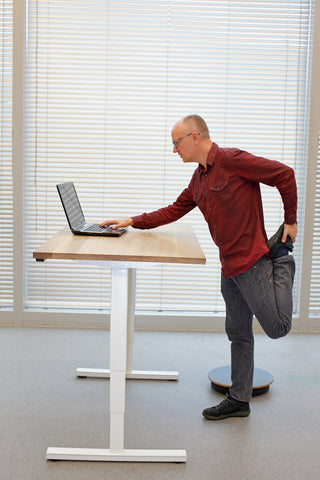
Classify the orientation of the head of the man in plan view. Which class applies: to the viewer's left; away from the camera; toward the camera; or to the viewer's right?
to the viewer's left

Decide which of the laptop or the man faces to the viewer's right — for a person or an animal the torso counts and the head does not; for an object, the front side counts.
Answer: the laptop

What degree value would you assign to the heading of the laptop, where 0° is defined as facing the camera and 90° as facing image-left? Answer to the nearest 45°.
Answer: approximately 270°

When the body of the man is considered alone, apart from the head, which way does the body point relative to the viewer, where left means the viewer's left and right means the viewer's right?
facing the viewer and to the left of the viewer

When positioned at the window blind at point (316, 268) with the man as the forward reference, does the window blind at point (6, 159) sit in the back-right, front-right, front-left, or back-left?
front-right

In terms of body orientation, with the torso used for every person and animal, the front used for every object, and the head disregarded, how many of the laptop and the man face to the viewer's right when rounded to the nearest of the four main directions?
1
